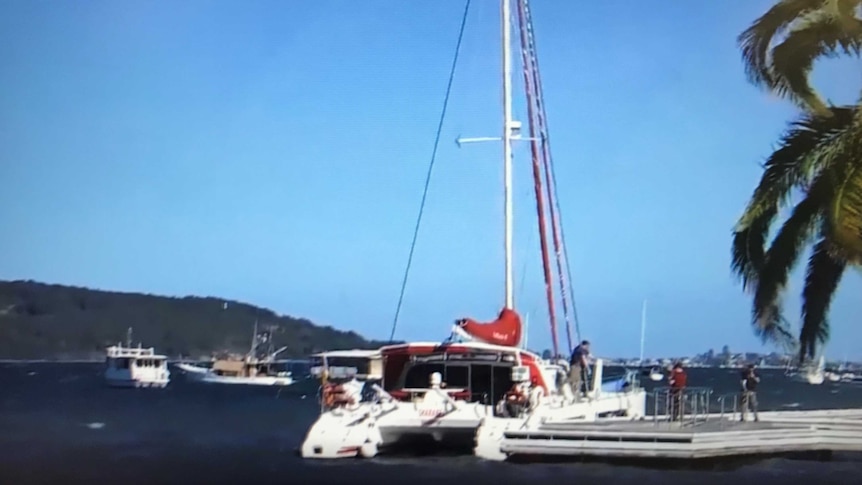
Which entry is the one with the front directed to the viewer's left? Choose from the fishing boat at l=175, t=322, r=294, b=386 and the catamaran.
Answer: the fishing boat

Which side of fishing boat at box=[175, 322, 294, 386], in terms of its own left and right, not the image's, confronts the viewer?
left

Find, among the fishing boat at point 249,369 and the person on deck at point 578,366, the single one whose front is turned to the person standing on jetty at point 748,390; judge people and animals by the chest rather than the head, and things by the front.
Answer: the person on deck

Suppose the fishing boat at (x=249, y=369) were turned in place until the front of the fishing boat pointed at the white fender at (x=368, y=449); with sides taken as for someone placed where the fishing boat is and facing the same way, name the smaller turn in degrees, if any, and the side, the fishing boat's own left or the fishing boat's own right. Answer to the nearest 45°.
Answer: approximately 90° to the fishing boat's own left
